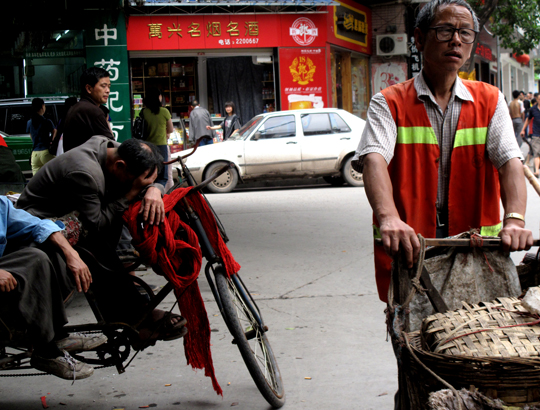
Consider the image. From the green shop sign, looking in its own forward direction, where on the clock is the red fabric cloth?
The red fabric cloth is roughly at 12 o'clock from the green shop sign.

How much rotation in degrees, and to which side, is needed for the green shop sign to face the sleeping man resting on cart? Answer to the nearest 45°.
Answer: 0° — it already faces them

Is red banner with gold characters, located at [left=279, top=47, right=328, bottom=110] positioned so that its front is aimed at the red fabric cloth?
yes

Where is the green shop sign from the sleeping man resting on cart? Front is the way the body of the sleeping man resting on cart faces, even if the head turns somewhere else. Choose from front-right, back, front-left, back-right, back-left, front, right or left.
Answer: left

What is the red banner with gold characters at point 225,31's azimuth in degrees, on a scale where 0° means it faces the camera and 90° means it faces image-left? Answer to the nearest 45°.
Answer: approximately 0°

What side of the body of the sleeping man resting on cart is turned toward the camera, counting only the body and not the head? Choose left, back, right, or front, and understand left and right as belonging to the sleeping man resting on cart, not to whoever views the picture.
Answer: right

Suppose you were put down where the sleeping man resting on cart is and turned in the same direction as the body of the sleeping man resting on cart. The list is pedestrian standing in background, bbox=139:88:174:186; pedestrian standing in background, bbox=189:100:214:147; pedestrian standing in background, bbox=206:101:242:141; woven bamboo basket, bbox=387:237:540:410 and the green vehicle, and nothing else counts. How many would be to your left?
4

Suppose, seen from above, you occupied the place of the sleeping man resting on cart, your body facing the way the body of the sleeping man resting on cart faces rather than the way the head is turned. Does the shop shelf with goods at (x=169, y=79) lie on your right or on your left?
on your left

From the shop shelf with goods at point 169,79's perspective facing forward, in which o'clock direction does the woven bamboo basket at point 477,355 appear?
The woven bamboo basket is roughly at 12 o'clock from the shop shelf with goods.

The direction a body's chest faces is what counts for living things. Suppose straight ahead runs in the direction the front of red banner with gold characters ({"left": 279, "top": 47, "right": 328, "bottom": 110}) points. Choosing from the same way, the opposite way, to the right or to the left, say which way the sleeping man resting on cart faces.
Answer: to the left

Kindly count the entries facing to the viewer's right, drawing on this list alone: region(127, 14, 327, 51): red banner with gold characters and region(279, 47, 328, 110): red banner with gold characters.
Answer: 0

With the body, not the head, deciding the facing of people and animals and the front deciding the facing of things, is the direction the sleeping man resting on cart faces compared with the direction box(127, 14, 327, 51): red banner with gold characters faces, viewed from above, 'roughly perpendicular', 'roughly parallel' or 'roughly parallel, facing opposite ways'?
roughly perpendicular
